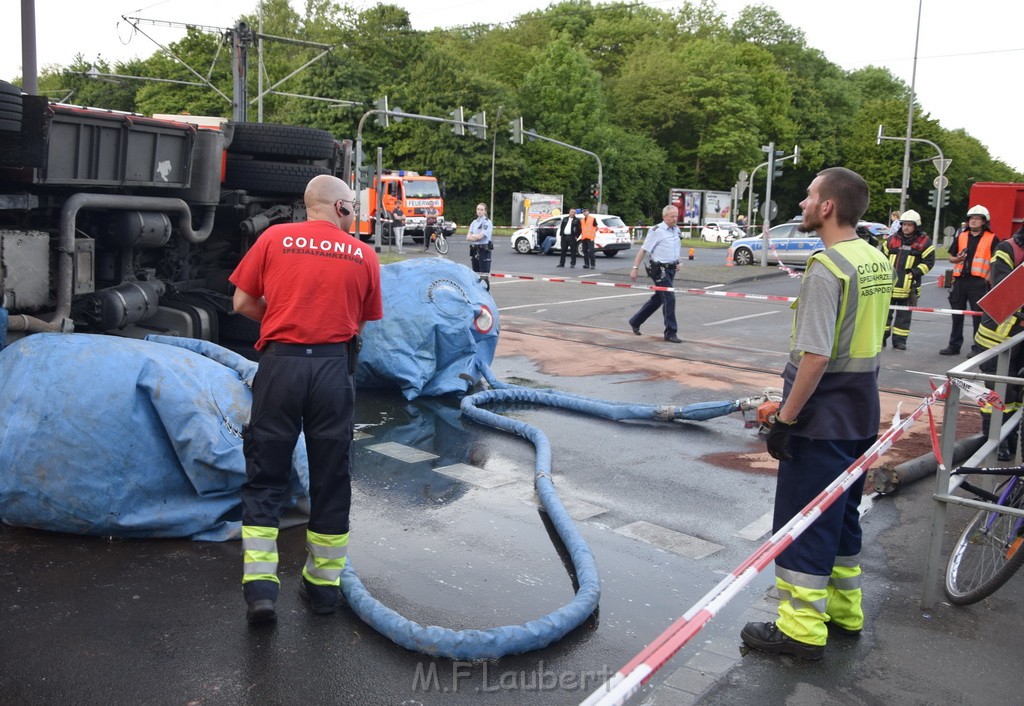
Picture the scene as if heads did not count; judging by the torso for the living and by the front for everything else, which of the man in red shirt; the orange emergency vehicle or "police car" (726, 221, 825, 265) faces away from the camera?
the man in red shirt

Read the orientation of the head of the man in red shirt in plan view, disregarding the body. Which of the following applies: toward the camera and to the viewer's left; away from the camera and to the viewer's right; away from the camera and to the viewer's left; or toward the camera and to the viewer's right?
away from the camera and to the viewer's right

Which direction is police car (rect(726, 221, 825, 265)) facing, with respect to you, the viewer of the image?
facing to the left of the viewer

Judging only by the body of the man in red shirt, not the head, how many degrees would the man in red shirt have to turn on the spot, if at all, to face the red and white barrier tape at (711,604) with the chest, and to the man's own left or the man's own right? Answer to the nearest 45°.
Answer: approximately 135° to the man's own right

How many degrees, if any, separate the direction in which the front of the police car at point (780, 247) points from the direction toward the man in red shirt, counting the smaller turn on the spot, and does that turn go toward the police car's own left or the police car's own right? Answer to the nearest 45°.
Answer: approximately 90° to the police car's own left

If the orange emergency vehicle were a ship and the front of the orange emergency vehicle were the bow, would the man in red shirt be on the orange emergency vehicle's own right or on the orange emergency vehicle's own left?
on the orange emergency vehicle's own right

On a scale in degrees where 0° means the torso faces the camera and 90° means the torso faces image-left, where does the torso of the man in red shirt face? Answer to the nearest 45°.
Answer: approximately 180°

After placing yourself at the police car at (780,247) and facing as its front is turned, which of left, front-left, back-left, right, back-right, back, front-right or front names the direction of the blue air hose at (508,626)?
left

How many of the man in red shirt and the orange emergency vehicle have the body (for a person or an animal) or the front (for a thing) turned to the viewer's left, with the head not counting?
0

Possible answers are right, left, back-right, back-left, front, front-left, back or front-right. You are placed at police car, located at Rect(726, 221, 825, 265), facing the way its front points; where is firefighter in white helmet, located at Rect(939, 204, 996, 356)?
left

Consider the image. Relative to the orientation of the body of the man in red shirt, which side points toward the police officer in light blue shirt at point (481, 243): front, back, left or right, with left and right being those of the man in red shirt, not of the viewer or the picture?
front

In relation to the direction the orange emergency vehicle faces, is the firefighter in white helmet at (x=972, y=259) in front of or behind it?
in front

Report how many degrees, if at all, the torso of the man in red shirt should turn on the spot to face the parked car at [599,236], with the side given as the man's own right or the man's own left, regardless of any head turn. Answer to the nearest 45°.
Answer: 0° — they already face it

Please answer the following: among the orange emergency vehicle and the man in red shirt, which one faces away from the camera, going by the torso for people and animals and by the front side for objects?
the man in red shirt
